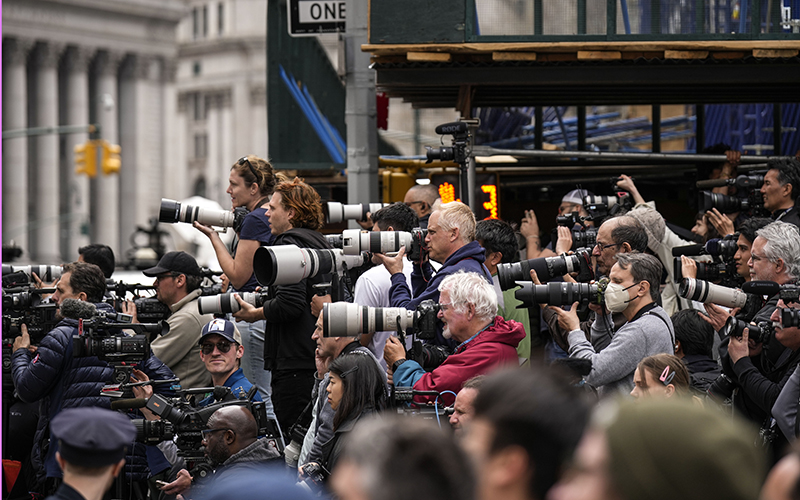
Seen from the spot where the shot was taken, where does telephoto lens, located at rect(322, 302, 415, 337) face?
facing to the left of the viewer

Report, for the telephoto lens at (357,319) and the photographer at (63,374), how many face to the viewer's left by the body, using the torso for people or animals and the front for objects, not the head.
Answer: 2

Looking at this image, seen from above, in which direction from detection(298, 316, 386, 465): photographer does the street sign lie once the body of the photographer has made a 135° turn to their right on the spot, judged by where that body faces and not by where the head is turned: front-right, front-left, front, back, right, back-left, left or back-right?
front-left

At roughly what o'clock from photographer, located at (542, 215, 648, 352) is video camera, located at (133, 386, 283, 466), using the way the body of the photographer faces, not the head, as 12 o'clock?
The video camera is roughly at 11 o'clock from the photographer.

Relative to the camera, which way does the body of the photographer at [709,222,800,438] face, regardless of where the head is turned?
to the viewer's left

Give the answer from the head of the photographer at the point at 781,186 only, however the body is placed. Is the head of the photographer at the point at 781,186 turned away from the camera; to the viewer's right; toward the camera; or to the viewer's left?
to the viewer's left

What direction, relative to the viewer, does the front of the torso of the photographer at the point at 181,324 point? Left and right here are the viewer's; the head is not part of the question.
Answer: facing to the left of the viewer

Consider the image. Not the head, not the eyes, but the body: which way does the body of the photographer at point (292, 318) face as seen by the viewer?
to the viewer's left

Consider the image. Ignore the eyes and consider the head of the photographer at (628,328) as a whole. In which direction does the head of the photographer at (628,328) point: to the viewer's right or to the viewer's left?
to the viewer's left

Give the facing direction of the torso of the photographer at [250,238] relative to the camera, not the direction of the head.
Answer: to the viewer's left

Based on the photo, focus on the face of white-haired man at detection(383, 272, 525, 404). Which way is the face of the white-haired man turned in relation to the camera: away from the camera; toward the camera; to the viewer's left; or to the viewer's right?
to the viewer's left

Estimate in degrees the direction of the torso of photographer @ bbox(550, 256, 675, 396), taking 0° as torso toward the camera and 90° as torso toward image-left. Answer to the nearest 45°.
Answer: approximately 90°

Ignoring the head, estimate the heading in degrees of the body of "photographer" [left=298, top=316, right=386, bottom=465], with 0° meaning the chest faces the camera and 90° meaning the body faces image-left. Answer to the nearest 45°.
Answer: approximately 90°
